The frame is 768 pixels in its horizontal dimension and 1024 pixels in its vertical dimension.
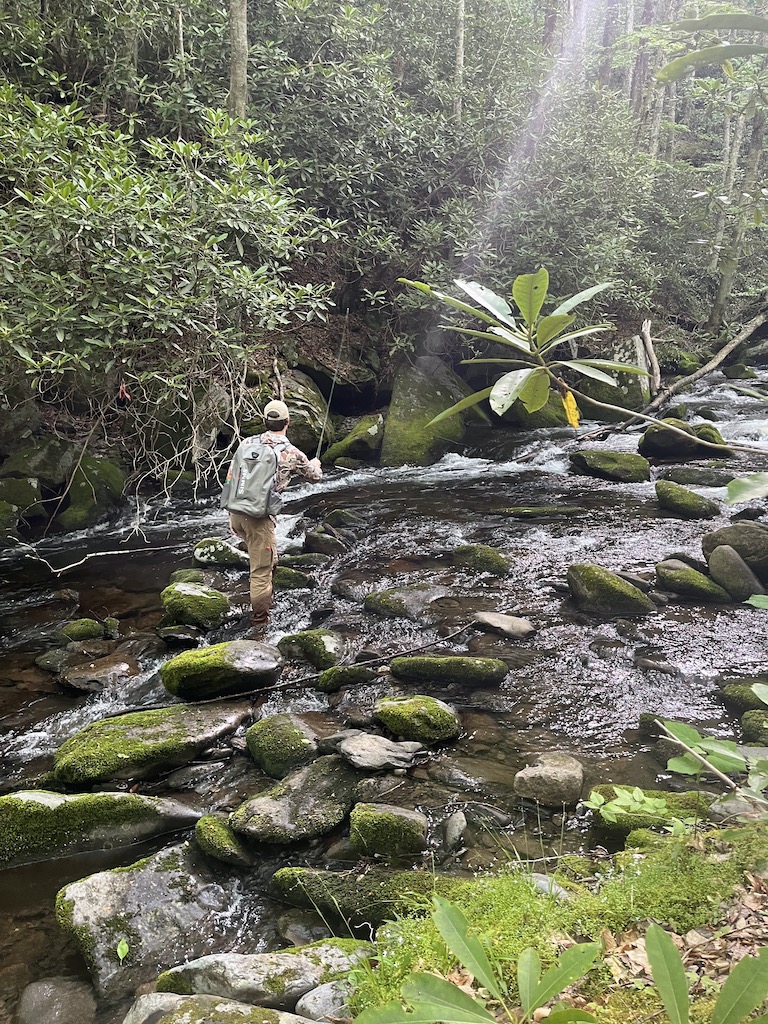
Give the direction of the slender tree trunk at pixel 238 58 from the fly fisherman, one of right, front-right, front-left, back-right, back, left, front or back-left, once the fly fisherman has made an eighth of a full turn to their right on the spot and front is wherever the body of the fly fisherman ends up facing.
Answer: left

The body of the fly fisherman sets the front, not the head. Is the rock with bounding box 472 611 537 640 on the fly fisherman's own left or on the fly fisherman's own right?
on the fly fisherman's own right

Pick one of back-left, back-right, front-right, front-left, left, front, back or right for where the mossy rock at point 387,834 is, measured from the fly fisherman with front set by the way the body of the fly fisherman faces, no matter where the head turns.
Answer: back-right

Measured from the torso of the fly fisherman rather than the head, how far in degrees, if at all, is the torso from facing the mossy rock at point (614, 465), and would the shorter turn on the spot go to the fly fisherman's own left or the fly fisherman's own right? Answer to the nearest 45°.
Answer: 0° — they already face it

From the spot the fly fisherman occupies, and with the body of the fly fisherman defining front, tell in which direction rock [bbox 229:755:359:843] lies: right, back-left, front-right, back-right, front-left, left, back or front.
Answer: back-right

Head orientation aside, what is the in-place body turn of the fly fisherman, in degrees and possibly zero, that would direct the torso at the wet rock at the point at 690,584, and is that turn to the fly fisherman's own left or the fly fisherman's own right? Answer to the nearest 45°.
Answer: approximately 45° to the fly fisherman's own right

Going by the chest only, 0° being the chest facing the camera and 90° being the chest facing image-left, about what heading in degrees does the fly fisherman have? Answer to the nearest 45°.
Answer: approximately 225°

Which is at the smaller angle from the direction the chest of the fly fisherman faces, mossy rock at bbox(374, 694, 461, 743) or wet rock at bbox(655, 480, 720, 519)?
the wet rock

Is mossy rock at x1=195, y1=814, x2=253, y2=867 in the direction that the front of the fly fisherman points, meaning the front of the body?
no

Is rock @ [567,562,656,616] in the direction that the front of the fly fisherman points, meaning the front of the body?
no

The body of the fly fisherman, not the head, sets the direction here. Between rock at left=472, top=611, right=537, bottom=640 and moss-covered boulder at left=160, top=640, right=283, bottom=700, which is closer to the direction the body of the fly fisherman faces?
the rock

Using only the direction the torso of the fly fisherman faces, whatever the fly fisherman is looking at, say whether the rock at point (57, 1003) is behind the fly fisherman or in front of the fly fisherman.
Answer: behind
